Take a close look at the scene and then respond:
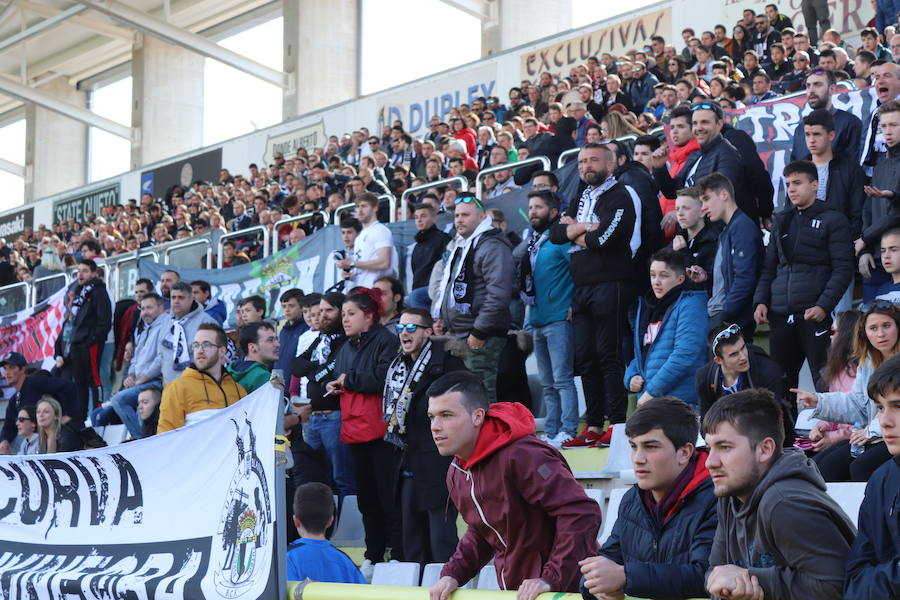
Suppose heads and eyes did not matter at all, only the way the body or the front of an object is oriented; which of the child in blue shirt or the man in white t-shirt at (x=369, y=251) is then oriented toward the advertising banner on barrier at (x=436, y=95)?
the child in blue shirt

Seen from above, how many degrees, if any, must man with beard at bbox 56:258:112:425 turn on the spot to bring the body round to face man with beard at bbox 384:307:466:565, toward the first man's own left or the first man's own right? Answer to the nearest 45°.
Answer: approximately 45° to the first man's own left

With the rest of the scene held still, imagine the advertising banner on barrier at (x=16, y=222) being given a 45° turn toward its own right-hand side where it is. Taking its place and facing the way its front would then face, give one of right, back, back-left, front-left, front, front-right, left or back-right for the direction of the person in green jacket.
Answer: left

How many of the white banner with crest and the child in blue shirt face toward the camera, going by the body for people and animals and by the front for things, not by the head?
1

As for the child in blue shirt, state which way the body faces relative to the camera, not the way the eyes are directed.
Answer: away from the camera

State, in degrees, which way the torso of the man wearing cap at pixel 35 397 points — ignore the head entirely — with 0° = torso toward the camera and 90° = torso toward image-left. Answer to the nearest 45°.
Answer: approximately 45°

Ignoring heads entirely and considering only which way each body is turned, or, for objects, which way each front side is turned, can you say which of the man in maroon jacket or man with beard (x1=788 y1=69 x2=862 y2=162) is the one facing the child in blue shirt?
the man with beard

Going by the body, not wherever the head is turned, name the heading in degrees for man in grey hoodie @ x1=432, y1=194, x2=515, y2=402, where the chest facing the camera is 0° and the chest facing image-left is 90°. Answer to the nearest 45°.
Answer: approximately 45°

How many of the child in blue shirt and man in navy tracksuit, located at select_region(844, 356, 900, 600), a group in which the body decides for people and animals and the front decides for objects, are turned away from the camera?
1

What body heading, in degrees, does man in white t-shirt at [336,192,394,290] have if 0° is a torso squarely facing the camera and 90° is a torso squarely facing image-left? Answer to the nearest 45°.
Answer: approximately 45°

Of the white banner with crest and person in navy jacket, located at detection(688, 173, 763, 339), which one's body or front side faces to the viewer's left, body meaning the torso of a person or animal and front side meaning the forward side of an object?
the person in navy jacket

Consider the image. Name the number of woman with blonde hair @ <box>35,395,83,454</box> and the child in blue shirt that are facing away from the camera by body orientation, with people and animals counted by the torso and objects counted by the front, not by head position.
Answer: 1

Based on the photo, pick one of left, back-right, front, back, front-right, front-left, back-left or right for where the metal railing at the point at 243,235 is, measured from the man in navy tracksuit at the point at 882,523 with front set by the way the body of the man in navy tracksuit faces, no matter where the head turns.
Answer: right

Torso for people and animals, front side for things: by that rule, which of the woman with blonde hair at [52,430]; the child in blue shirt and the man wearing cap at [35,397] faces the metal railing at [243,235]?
the child in blue shirt
